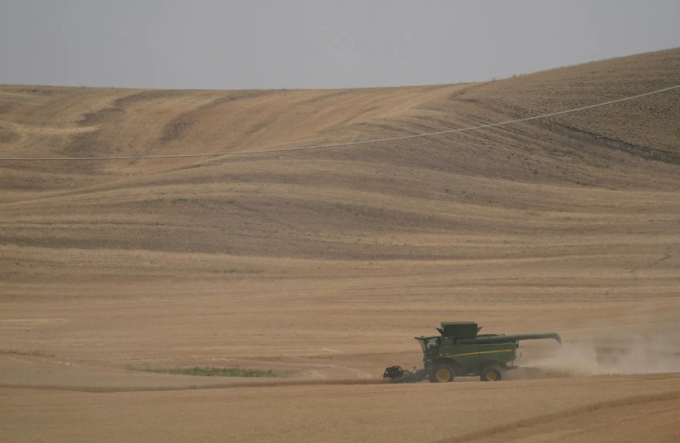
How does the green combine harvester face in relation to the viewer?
to the viewer's left

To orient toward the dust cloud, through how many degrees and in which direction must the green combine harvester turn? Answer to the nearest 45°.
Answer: approximately 135° to its right
